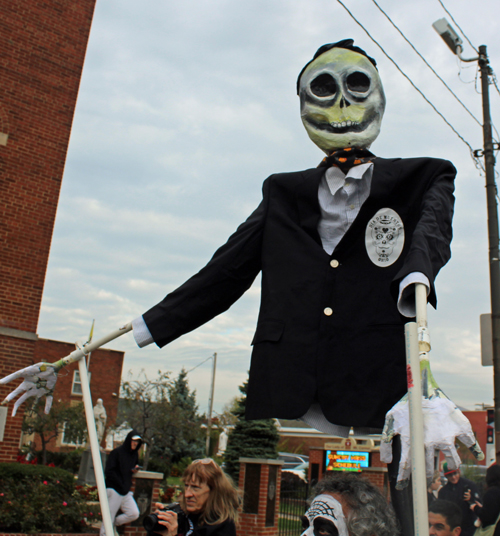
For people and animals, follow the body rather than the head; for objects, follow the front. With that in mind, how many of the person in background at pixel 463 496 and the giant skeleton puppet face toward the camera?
2

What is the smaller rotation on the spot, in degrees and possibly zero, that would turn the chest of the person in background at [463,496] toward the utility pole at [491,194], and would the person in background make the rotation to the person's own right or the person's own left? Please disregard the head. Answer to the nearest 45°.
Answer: approximately 180°

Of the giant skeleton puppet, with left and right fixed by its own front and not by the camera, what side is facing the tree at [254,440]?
back

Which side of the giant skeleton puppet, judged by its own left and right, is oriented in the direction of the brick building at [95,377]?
back

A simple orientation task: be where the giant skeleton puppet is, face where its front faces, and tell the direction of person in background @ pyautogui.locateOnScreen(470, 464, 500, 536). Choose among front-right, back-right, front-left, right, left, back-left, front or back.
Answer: back-left

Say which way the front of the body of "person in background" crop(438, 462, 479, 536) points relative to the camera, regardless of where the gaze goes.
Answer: toward the camera

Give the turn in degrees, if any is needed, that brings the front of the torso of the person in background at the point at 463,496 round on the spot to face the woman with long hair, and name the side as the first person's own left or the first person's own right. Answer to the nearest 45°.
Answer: approximately 45° to the first person's own right

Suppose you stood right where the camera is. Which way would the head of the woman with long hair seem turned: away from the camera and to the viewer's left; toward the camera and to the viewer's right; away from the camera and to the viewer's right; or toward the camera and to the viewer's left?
toward the camera and to the viewer's left

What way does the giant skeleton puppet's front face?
toward the camera

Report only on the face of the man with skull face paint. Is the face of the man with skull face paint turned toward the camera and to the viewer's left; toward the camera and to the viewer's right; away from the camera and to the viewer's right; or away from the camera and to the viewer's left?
toward the camera and to the viewer's left

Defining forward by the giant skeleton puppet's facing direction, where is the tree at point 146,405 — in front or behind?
behind
